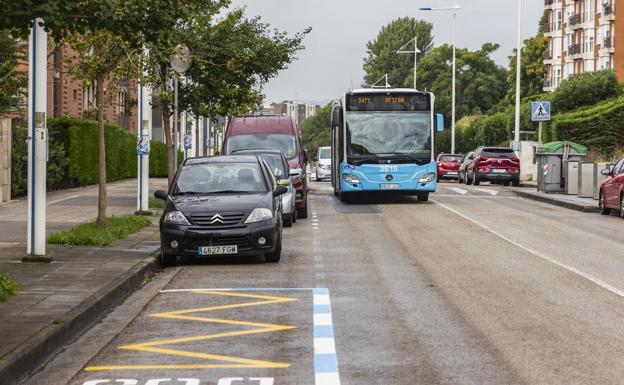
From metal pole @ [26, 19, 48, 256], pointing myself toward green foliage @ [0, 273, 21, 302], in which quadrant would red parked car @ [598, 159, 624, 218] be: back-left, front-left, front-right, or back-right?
back-left

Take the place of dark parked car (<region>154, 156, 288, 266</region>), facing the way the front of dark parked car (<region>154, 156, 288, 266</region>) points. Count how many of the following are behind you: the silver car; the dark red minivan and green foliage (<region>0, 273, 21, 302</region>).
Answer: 2

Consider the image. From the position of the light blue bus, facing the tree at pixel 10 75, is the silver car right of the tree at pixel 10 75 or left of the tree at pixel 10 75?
left

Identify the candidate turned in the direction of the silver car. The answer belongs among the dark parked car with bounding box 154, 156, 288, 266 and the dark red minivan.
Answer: the dark red minivan

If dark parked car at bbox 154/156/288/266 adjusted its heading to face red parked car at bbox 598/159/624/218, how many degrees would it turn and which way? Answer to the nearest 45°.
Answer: approximately 135° to its left

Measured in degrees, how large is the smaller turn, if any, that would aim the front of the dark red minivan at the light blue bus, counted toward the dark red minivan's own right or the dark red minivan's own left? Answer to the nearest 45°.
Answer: approximately 90° to the dark red minivan's own left

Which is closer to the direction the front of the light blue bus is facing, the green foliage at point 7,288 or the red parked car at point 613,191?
the green foliage

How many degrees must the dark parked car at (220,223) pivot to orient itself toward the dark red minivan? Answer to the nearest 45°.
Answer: approximately 180°

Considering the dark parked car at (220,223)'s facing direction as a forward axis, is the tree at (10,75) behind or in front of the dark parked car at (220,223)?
behind
